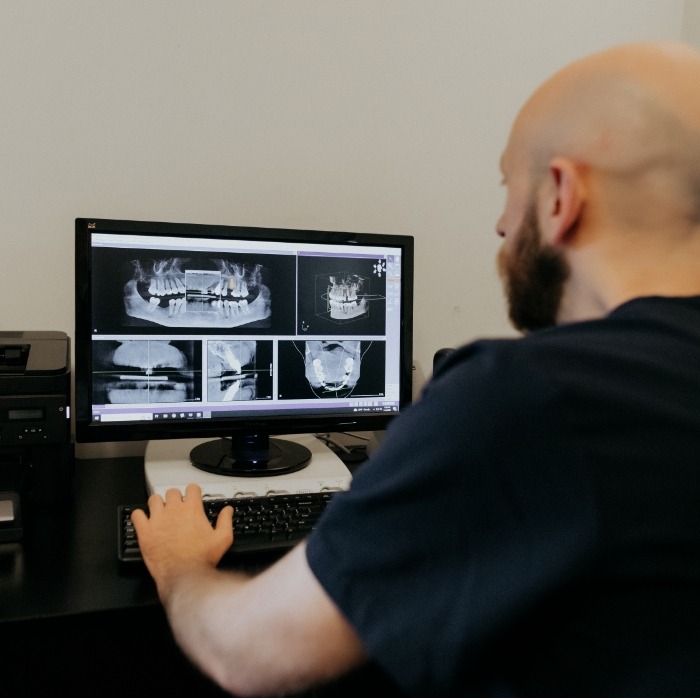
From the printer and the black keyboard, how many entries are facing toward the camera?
2

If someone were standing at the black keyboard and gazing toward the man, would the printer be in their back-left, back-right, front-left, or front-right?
back-right

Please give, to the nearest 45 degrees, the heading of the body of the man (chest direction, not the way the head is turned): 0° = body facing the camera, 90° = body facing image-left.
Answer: approximately 135°

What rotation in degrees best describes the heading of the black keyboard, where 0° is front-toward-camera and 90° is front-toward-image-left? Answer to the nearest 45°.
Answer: approximately 0°

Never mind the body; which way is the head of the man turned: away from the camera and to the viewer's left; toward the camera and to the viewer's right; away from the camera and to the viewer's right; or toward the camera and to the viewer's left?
away from the camera and to the viewer's left

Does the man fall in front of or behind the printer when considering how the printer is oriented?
in front

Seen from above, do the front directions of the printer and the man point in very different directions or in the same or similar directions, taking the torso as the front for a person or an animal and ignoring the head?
very different directions

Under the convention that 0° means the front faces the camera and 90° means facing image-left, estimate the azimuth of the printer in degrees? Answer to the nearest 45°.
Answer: approximately 0°
